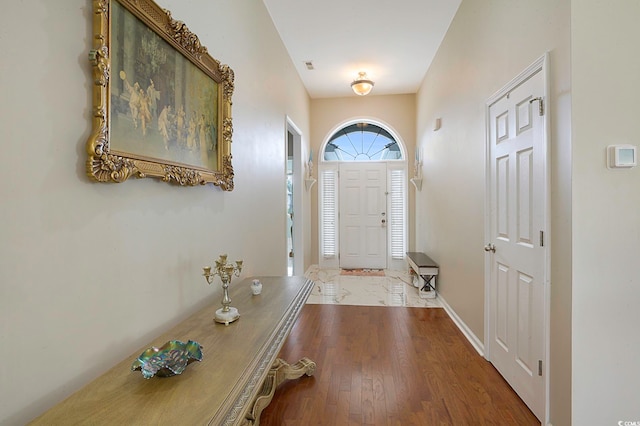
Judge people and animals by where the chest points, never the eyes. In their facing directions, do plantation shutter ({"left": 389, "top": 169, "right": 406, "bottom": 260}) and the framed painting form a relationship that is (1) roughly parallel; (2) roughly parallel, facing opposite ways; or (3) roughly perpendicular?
roughly perpendicular

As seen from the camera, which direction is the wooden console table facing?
to the viewer's right

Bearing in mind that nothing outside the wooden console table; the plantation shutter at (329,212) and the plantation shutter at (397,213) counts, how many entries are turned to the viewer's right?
1

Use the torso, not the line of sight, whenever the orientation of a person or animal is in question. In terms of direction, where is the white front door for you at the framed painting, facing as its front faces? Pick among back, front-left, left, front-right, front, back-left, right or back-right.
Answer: left

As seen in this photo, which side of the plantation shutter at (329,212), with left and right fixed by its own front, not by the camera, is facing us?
front

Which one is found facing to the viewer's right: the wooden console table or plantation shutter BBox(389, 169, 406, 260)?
the wooden console table

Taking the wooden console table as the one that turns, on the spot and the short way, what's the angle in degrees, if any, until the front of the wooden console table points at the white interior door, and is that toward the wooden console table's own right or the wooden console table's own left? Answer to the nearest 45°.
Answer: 0° — it already faces it

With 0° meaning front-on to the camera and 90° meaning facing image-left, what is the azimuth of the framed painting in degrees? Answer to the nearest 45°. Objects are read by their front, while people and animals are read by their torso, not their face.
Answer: approximately 315°

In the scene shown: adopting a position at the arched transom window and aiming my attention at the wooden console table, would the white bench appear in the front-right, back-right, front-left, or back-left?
front-left

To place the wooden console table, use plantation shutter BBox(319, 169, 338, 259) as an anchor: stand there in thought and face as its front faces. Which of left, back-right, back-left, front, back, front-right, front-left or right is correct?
front

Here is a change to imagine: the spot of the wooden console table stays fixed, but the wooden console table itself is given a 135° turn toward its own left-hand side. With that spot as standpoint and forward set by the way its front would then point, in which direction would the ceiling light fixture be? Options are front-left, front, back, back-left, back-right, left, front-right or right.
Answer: right

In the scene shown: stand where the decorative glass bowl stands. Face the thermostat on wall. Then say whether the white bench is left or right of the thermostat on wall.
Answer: left

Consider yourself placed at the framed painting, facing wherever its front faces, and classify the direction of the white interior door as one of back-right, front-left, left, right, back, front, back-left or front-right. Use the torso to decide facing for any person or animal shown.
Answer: front-left

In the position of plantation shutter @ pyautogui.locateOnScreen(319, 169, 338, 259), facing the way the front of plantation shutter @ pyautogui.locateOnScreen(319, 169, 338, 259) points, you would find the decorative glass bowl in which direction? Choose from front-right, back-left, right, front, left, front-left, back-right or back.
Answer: front

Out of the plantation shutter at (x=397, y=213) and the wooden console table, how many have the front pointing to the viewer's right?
1

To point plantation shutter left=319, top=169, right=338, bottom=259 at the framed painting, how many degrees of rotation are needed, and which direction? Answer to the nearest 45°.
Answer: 0° — it already faces it

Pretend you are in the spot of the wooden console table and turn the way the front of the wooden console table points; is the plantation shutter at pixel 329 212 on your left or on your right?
on your left

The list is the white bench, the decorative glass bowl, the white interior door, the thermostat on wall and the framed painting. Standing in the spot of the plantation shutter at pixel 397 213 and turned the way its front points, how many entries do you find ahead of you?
5
